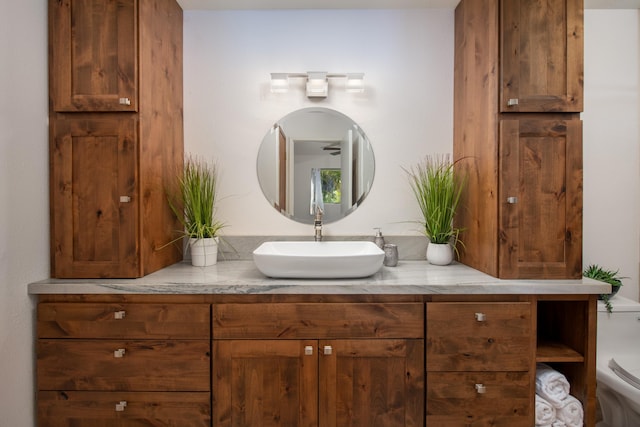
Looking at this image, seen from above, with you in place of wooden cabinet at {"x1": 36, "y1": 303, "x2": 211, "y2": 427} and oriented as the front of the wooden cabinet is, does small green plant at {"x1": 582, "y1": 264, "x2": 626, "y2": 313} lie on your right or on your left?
on your left

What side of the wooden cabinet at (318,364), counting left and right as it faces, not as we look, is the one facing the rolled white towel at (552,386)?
left

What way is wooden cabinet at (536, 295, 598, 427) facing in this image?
toward the camera

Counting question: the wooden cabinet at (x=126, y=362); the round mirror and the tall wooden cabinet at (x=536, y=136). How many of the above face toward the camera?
3

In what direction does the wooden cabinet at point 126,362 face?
toward the camera

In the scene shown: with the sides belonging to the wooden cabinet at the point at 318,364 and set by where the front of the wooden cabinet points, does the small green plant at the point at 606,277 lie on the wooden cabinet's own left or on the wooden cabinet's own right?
on the wooden cabinet's own left

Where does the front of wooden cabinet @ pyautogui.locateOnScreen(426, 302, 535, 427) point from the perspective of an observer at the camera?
facing the viewer
